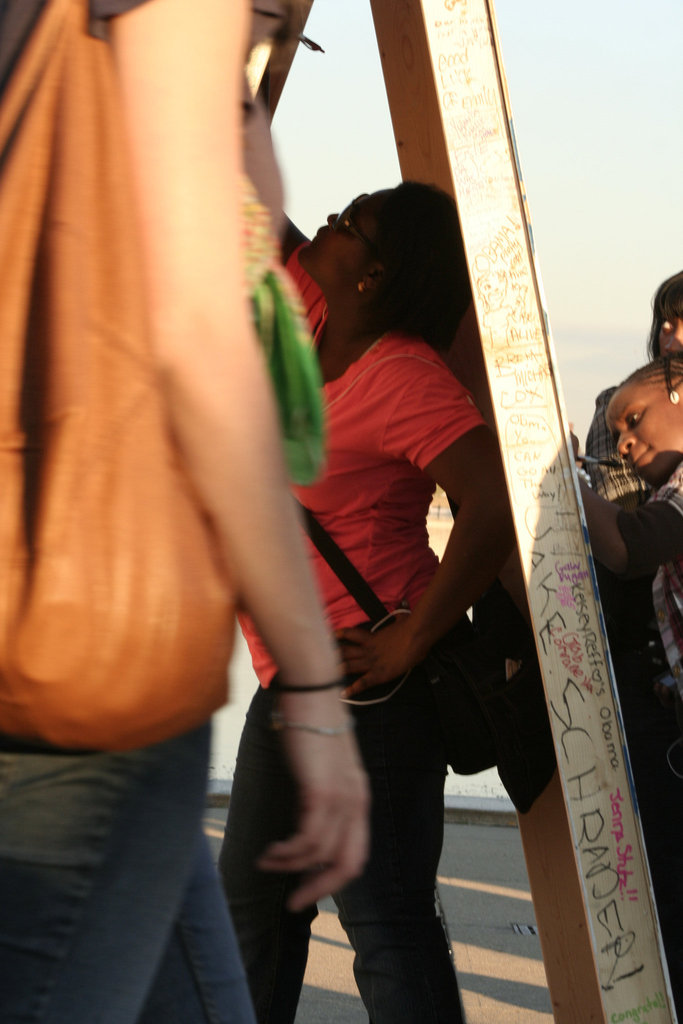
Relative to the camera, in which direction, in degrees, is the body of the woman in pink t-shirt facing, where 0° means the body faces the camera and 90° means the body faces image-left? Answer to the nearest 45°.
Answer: approximately 90°

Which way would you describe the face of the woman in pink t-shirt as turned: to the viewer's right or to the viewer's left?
to the viewer's left
